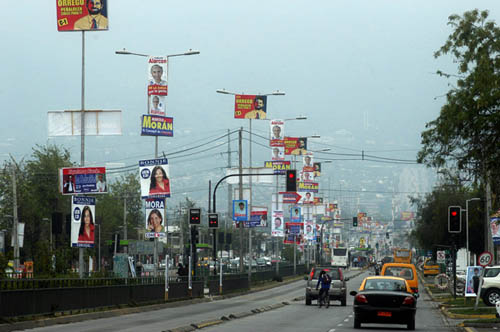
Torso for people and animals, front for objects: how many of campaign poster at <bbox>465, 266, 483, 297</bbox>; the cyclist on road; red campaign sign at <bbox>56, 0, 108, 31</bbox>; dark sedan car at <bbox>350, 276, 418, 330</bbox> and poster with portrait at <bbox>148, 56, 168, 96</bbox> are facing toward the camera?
3

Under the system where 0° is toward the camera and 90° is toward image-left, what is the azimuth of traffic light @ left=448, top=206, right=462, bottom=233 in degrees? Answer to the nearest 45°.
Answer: approximately 0°

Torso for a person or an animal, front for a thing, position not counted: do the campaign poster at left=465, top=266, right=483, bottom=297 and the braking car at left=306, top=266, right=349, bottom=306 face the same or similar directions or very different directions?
very different directions

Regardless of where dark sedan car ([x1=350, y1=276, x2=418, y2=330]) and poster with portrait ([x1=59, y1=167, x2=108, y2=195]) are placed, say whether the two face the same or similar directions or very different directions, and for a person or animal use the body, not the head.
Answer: very different directions

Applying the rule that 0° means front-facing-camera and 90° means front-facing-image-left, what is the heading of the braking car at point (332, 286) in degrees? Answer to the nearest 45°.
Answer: approximately 180°

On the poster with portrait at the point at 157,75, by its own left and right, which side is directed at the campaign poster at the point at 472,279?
left

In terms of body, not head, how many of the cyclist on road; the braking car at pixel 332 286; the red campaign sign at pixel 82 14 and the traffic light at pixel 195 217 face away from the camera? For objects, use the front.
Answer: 2

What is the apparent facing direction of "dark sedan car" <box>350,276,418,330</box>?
away from the camera

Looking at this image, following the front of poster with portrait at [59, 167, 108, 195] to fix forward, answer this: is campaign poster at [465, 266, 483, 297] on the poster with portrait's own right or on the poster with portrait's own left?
on the poster with portrait's own left
